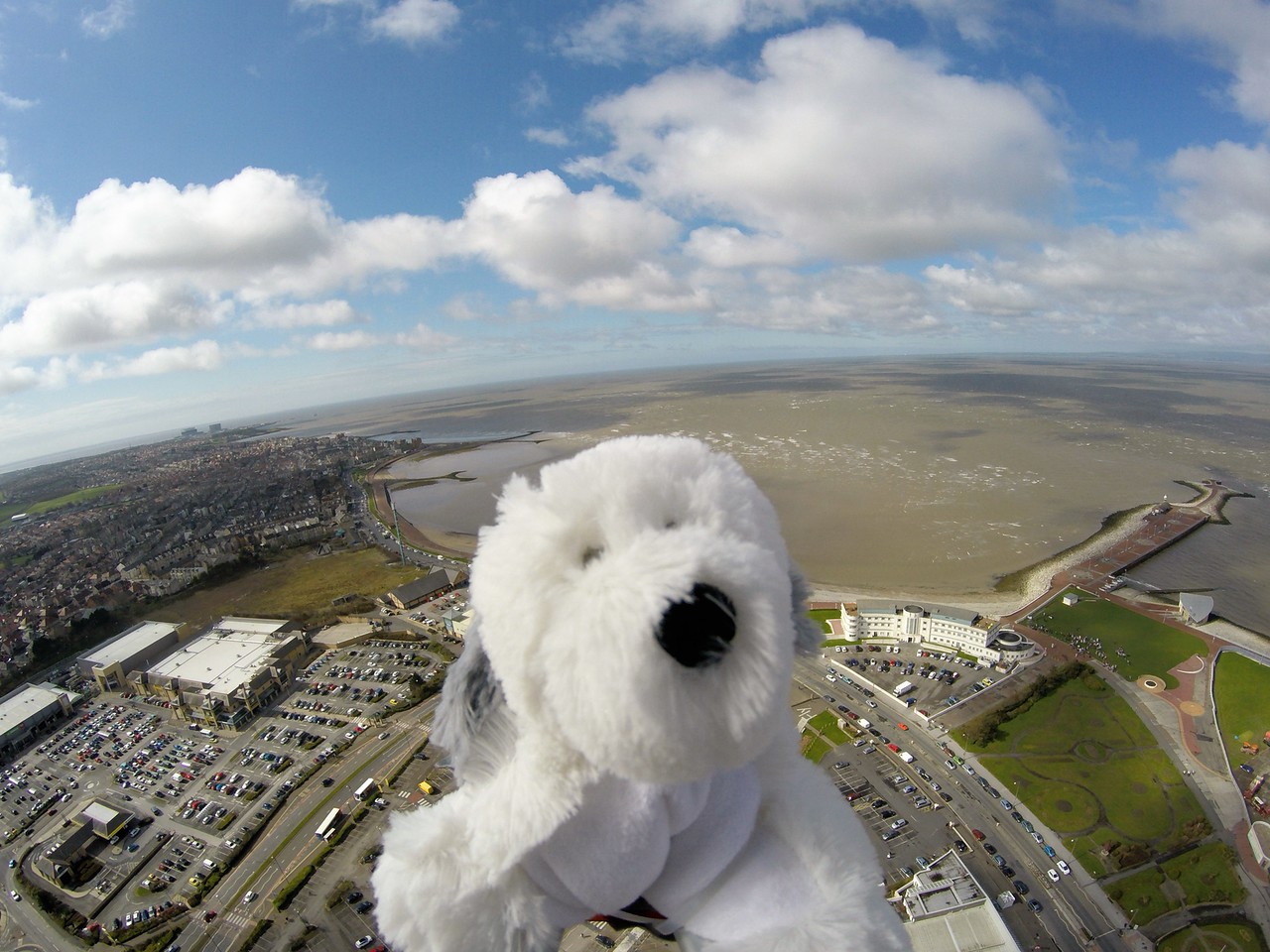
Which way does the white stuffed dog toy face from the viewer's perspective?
toward the camera

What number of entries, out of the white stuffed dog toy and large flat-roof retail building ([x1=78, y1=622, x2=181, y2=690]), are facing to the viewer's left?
0

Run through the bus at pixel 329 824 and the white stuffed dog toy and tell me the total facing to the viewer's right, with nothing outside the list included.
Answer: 0

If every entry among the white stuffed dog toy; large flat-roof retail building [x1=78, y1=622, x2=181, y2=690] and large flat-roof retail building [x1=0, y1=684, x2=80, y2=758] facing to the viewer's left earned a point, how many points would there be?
0

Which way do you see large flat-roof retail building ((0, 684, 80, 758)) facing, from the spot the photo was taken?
facing the viewer and to the right of the viewer

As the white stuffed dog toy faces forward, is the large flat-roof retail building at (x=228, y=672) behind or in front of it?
behind
